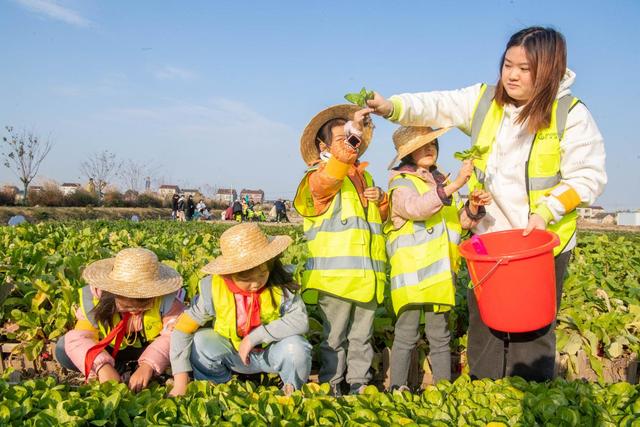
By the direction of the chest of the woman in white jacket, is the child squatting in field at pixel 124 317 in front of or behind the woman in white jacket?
in front

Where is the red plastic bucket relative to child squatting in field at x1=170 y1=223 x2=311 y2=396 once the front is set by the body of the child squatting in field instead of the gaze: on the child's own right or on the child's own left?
on the child's own left

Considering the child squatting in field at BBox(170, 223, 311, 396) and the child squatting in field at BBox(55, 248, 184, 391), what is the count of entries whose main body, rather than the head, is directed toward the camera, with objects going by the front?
2

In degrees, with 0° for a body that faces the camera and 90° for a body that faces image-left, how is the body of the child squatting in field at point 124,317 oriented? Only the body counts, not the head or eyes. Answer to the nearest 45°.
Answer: approximately 0°

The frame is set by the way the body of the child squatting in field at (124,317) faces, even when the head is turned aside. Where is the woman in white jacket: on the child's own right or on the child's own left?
on the child's own left

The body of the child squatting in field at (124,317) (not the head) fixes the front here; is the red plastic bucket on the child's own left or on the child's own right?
on the child's own left

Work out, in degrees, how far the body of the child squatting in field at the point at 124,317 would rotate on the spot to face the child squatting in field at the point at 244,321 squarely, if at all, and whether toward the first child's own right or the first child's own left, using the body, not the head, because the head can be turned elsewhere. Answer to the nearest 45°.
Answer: approximately 45° to the first child's own left

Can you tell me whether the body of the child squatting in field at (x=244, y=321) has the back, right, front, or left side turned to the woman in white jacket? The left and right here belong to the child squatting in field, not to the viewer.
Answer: left

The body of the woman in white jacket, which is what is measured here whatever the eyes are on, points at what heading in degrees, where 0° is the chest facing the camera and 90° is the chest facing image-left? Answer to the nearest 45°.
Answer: approximately 45°

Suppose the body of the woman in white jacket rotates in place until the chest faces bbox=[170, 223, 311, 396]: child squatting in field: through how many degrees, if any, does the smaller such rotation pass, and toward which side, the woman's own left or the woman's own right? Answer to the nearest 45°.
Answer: approximately 45° to the woman's own right
